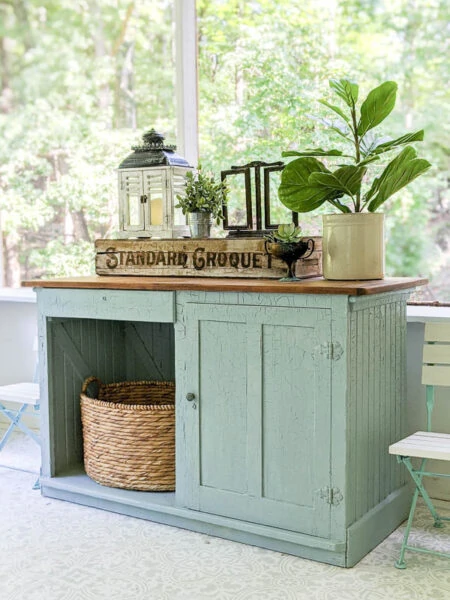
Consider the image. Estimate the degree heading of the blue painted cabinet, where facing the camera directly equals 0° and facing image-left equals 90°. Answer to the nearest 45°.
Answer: approximately 45°

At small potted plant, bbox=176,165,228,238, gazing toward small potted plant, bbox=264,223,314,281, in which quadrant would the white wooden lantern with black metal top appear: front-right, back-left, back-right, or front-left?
back-right

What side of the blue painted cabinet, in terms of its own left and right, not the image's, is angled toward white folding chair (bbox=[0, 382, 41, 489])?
right
